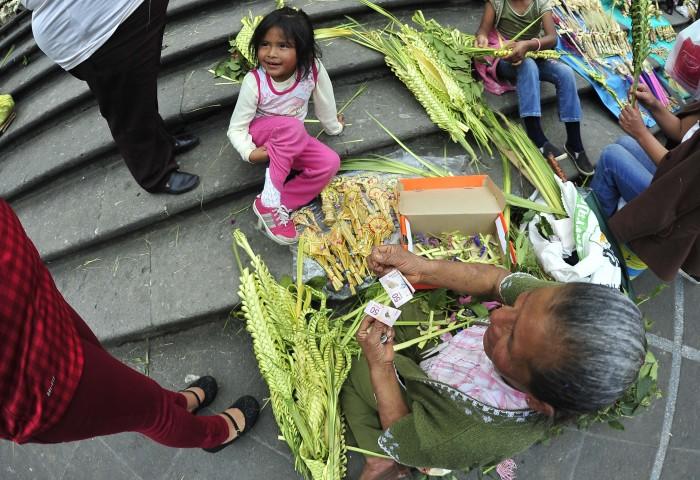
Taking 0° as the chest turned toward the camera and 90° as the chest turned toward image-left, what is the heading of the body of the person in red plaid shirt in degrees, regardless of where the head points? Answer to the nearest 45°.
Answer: approximately 270°

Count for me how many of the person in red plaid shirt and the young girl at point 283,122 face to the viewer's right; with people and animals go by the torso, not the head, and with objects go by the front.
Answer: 1

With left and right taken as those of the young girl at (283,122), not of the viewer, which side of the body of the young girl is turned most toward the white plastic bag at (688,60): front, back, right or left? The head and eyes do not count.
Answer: left

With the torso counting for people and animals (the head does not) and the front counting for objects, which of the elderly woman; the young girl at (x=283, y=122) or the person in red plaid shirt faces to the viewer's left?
the elderly woman

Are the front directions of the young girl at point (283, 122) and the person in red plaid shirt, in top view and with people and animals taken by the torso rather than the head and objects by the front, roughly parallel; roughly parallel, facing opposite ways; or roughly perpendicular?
roughly perpendicular

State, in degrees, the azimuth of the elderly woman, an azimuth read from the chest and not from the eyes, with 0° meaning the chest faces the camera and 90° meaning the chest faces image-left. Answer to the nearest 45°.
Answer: approximately 90°

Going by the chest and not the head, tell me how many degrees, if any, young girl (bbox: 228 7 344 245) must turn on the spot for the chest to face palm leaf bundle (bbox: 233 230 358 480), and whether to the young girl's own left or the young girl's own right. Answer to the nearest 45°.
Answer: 0° — they already face it

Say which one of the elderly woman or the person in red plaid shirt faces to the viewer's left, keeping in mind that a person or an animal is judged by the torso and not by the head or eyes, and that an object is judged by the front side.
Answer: the elderly woman

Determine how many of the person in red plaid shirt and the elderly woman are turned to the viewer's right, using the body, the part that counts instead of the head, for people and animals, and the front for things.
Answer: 1
